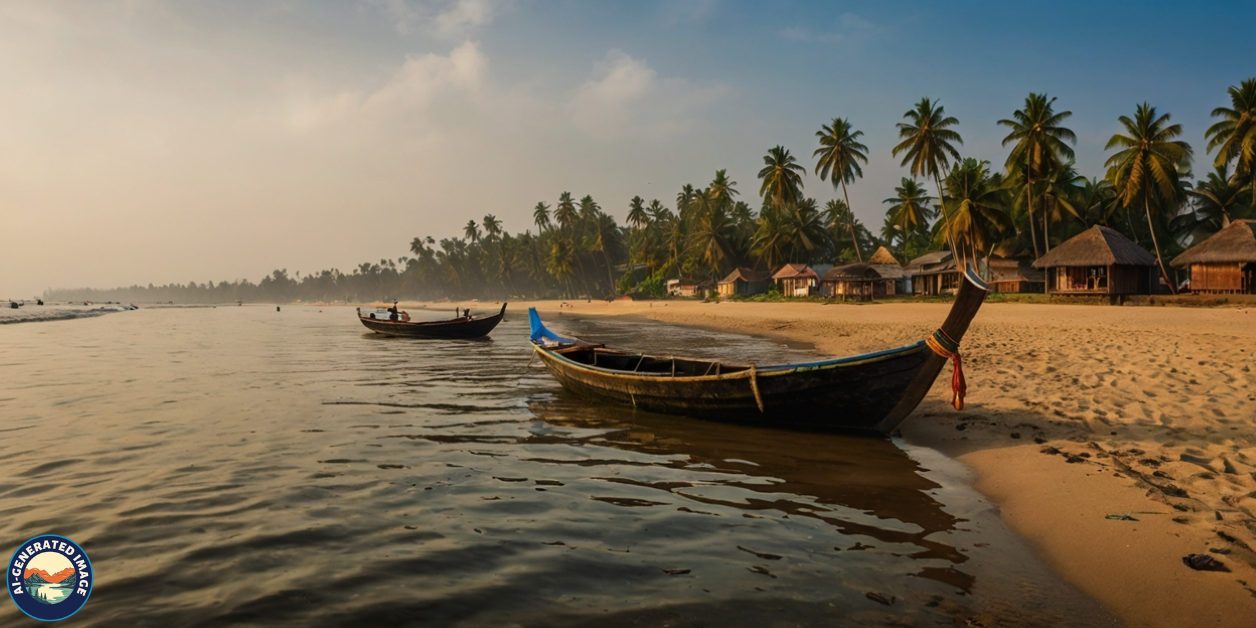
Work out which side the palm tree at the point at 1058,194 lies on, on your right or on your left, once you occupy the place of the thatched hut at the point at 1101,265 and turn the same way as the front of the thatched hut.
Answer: on your right

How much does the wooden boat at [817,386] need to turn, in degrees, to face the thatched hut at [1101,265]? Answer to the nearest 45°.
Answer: approximately 90° to its left

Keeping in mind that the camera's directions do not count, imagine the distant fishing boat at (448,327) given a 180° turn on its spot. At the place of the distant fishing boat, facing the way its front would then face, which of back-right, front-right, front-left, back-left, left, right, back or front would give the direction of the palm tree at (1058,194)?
back

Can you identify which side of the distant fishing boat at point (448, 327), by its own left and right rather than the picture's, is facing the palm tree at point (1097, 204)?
front

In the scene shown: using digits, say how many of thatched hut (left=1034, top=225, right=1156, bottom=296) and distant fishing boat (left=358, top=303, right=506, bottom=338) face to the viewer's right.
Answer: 1

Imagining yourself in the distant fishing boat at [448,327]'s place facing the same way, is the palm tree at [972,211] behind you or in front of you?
in front

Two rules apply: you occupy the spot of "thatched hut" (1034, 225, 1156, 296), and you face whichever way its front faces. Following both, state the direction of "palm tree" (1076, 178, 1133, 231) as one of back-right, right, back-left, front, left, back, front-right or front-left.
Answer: back-right

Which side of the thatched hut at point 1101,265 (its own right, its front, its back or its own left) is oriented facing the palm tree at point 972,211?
right

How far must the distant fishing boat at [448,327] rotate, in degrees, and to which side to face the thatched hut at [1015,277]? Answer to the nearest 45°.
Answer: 0° — it already faces it

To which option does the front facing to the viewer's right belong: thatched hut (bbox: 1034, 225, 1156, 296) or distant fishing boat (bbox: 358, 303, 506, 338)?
the distant fishing boat

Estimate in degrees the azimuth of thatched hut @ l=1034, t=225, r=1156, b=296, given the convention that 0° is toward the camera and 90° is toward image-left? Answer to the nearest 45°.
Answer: approximately 45°

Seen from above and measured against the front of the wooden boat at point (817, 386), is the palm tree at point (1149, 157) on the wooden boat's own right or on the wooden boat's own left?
on the wooden boat's own left

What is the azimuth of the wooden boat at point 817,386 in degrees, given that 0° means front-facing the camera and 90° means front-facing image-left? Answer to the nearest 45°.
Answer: approximately 315°

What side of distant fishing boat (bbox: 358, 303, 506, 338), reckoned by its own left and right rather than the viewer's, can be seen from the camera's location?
right

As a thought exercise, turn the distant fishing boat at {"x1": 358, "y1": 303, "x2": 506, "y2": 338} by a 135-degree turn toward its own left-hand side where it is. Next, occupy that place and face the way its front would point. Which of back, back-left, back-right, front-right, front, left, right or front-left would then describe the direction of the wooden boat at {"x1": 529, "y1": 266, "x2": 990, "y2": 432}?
back-left

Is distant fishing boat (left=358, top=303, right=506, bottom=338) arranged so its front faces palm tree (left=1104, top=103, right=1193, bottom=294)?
yes

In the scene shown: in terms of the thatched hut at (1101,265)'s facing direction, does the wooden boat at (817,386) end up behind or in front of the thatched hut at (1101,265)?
in front

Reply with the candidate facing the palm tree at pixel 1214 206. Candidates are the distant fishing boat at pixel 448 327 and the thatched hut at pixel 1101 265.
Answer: the distant fishing boat
